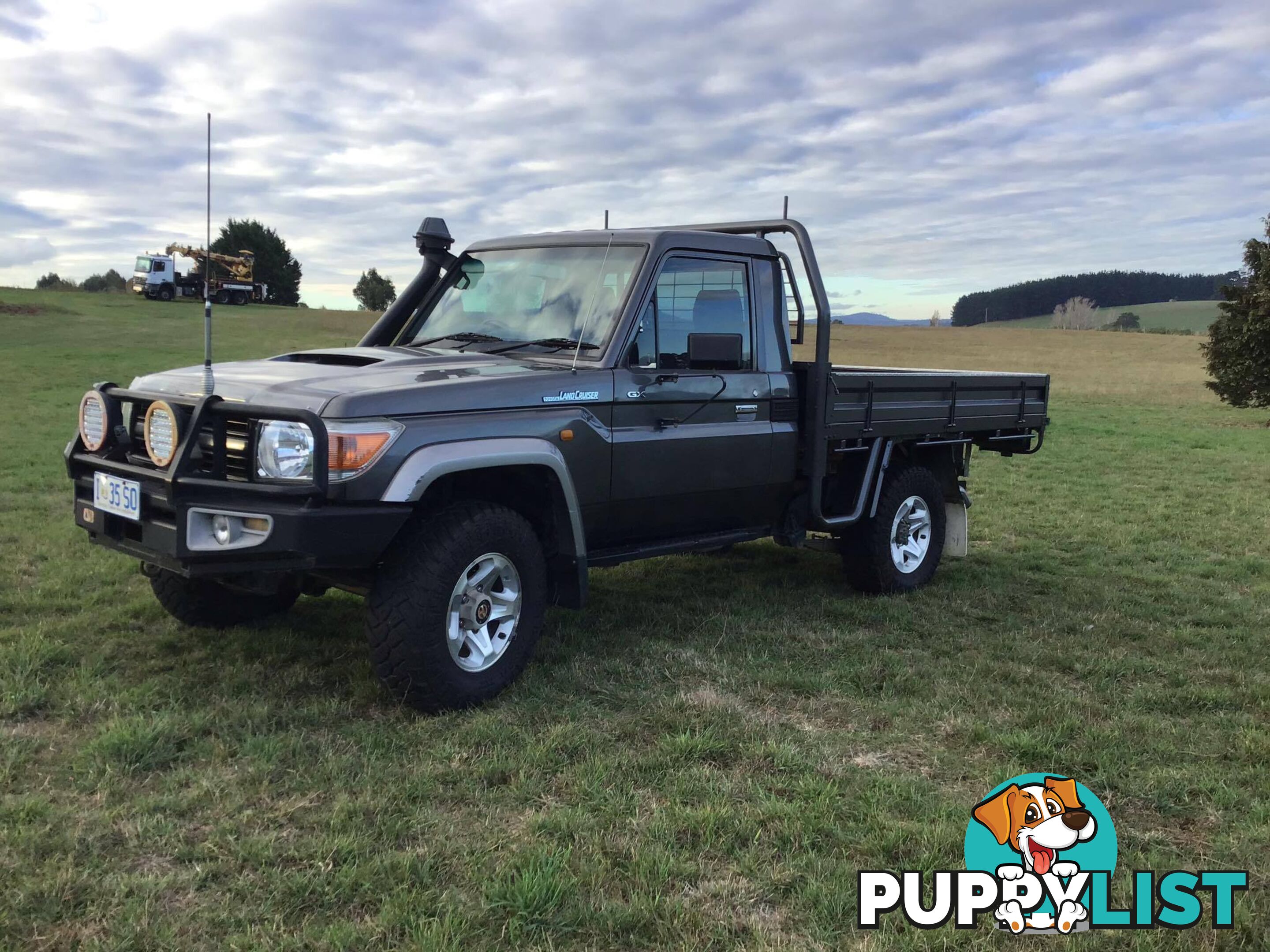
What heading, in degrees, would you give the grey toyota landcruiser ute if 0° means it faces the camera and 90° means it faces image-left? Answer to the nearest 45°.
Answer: approximately 45°

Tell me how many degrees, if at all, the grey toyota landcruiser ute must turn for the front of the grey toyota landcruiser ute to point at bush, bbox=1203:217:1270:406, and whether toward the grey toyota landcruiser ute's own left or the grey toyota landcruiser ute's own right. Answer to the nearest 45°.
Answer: approximately 180°
